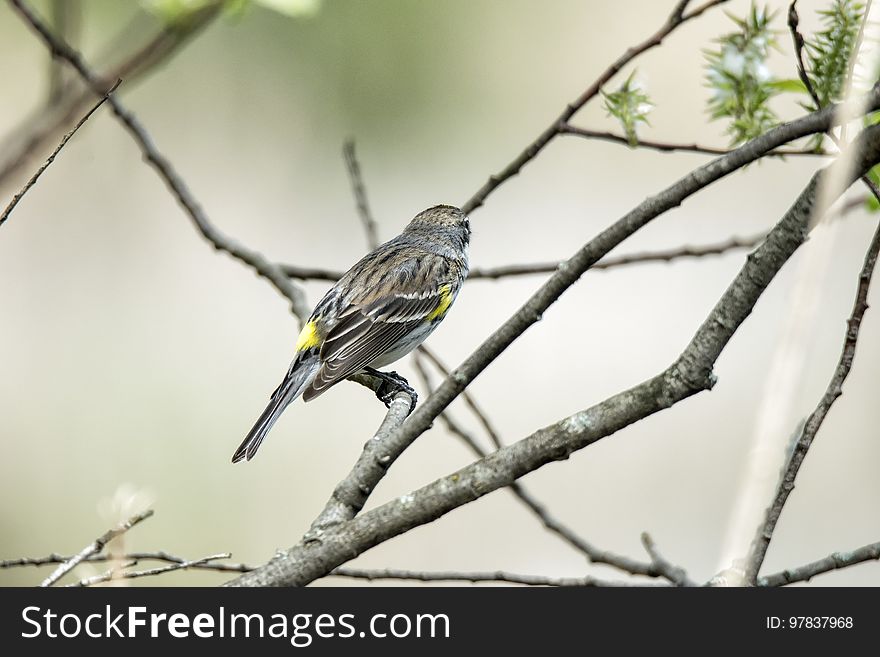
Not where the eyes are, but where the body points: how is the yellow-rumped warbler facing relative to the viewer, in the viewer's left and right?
facing away from the viewer and to the right of the viewer

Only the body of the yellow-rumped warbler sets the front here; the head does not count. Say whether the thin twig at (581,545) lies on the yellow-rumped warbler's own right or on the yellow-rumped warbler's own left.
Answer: on the yellow-rumped warbler's own right

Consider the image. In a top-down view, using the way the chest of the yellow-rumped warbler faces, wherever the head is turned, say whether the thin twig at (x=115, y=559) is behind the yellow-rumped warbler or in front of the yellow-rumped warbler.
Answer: behind
